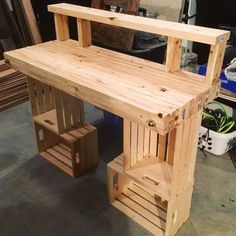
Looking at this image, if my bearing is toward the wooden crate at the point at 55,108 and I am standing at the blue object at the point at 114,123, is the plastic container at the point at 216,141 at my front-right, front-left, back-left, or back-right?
back-left

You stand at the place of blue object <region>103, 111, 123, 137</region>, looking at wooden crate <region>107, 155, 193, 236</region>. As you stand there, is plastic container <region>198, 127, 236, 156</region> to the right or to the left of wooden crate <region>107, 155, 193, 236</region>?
left

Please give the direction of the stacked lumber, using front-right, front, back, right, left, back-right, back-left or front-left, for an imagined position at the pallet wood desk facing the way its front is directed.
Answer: right

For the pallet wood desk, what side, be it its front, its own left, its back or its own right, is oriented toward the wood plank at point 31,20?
right

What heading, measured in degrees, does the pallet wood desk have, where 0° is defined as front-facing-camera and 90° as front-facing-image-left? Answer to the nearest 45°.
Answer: approximately 45°

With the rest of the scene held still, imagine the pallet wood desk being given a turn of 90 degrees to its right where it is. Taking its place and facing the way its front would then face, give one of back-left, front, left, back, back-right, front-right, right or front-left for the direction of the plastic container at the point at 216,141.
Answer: right
